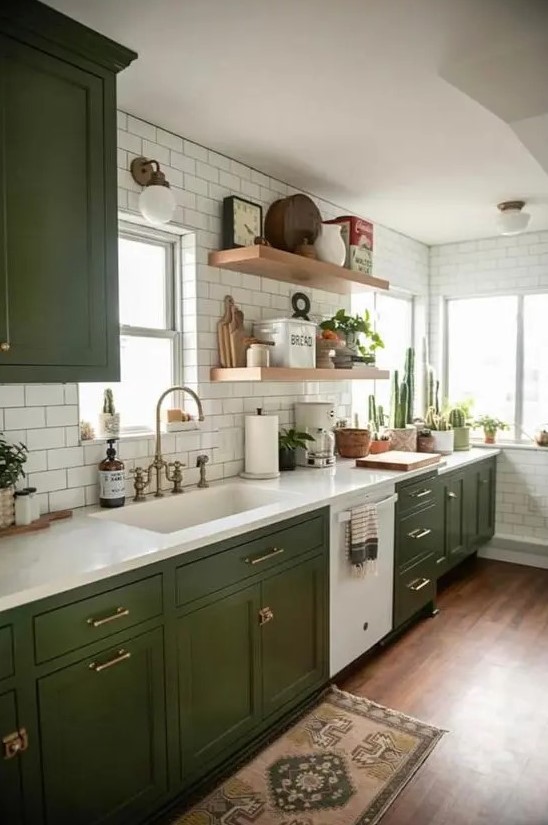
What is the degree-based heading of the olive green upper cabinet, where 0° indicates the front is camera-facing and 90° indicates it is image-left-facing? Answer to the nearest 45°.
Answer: approximately 315°

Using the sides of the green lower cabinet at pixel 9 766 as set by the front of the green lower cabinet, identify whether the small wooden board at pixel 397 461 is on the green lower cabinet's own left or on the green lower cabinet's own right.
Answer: on the green lower cabinet's own left

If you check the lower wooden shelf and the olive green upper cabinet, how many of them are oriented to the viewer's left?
0

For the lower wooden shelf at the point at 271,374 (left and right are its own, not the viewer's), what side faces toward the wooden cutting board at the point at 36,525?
right

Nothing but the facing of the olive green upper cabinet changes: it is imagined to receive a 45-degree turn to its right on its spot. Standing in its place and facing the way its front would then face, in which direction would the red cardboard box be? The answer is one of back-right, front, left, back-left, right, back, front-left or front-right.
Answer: back-left

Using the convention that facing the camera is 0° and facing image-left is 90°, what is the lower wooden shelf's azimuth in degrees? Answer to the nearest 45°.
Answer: approximately 315°

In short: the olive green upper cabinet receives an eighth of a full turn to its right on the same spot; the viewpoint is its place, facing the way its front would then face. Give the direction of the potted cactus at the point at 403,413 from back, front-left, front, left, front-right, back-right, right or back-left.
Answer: back-left

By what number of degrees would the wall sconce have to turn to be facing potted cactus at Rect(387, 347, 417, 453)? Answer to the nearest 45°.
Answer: approximately 90° to its left

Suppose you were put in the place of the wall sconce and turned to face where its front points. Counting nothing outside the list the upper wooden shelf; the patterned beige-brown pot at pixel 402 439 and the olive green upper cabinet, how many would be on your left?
2

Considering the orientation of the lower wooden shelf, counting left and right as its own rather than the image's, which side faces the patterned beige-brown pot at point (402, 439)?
left

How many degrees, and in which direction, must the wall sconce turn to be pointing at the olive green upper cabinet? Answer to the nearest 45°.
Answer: approximately 90° to its right

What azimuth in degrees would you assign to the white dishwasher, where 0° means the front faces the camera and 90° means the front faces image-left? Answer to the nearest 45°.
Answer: approximately 315°

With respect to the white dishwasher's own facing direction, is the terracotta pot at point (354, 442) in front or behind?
behind

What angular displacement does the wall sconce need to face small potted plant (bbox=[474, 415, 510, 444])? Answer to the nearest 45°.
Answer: approximately 90° to its left
